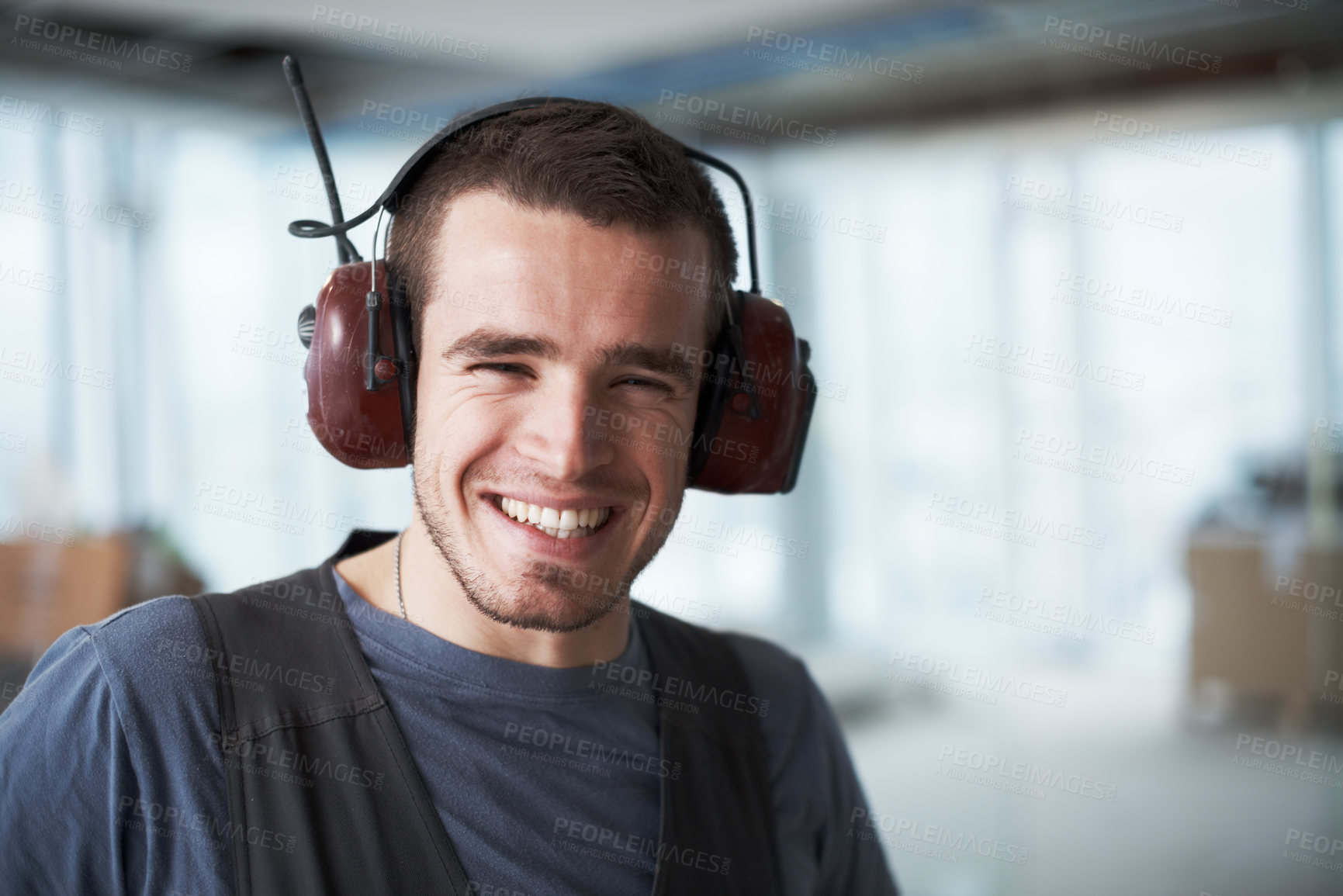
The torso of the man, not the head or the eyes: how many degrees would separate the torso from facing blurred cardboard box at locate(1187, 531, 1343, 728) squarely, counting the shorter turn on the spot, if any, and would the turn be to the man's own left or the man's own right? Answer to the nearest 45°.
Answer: approximately 90° to the man's own left

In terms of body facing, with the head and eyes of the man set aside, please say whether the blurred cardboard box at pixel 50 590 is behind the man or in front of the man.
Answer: behind

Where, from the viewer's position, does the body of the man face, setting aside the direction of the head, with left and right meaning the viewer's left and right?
facing the viewer and to the right of the viewer
